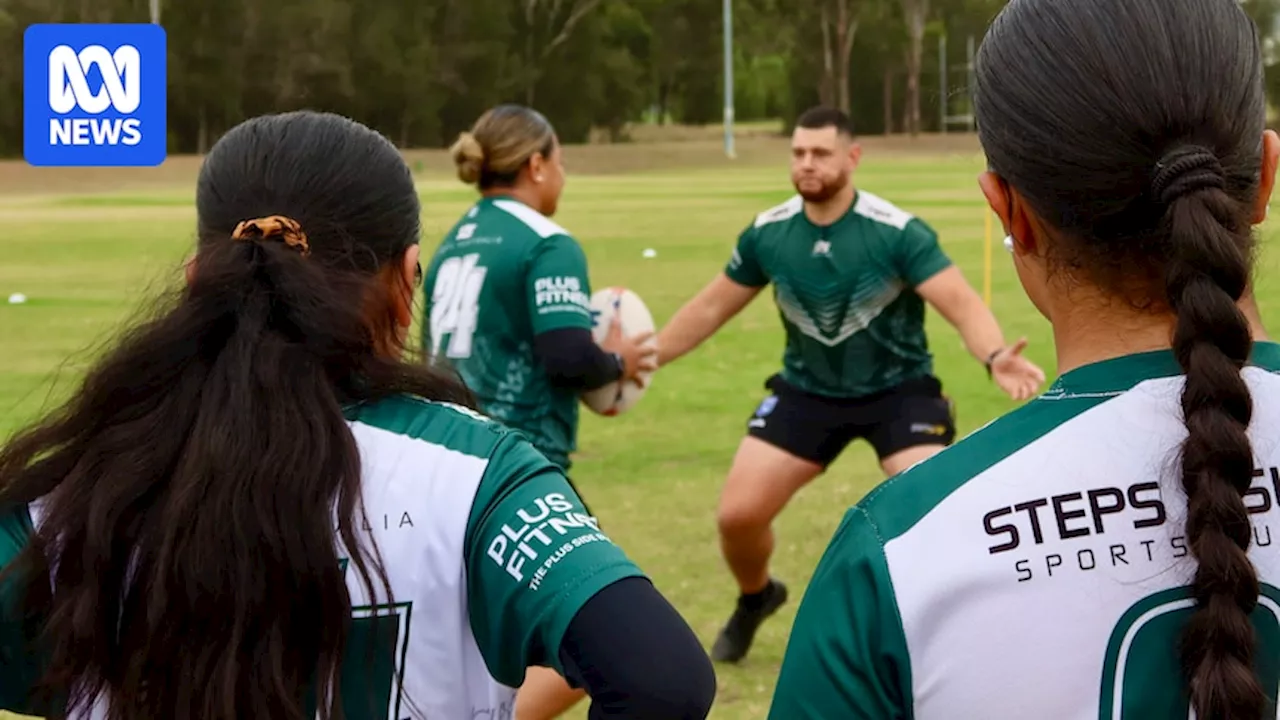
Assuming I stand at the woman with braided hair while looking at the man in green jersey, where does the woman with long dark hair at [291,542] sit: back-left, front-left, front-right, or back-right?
front-left

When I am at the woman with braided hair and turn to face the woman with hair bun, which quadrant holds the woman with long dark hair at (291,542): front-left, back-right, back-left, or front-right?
front-left

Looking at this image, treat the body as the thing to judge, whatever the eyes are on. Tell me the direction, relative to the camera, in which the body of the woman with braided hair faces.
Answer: away from the camera

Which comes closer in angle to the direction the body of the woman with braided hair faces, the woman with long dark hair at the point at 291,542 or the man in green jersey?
the man in green jersey

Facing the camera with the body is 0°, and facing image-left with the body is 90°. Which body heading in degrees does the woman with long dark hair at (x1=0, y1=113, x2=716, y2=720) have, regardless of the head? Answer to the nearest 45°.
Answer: approximately 180°

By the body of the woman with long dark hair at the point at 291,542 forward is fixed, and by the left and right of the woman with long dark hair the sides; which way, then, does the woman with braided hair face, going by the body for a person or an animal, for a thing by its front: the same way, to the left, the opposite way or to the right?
the same way

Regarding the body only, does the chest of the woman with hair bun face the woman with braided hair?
no

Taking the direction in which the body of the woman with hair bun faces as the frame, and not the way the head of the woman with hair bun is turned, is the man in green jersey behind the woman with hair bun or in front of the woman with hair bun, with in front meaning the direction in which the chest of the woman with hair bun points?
in front

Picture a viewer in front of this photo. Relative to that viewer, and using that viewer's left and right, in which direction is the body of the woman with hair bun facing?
facing away from the viewer and to the right of the viewer

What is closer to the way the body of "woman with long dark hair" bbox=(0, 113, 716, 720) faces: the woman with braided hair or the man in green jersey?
the man in green jersey

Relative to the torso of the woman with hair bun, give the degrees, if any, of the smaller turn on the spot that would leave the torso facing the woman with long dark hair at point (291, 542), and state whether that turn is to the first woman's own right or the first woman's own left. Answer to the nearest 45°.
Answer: approximately 135° to the first woman's own right

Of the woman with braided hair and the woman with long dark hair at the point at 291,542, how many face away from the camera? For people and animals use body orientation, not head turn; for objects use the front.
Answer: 2

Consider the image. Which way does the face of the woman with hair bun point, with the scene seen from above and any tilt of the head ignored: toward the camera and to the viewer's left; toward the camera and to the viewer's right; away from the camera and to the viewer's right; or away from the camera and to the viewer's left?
away from the camera and to the viewer's right

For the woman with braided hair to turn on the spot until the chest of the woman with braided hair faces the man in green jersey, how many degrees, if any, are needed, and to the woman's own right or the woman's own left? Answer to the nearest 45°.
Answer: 0° — they already face them
